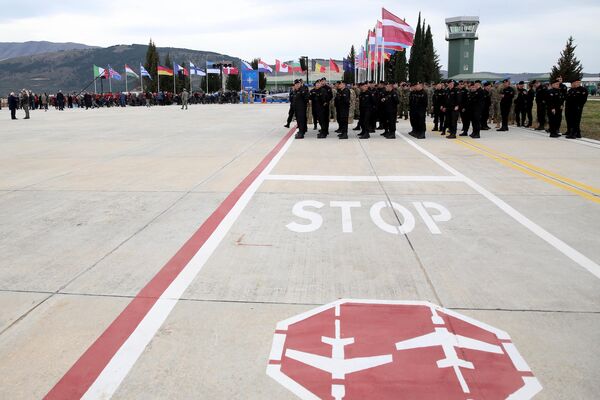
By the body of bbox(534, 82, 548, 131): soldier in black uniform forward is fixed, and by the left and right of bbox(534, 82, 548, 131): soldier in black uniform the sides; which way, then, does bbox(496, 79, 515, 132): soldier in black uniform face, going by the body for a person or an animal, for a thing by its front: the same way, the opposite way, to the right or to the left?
the same way

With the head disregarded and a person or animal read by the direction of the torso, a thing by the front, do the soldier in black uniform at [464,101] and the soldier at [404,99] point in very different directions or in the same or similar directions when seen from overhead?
same or similar directions

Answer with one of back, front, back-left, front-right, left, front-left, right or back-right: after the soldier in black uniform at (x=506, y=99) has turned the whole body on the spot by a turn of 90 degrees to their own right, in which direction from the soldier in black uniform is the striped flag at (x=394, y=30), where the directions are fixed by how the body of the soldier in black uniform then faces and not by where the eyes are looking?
front-left

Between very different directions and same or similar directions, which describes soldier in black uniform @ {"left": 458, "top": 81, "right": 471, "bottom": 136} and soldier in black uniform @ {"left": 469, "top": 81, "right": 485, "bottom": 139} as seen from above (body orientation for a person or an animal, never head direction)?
same or similar directions

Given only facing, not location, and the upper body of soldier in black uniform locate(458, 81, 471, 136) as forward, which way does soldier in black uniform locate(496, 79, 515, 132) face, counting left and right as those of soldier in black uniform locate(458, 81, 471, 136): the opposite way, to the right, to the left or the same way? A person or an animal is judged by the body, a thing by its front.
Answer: the same way

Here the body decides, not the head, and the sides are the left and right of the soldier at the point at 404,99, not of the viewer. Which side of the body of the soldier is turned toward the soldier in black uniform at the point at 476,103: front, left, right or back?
left
